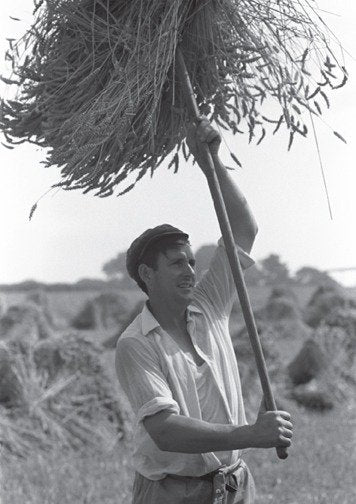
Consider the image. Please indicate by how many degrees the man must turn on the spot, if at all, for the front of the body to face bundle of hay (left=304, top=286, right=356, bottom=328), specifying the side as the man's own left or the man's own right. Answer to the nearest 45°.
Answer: approximately 135° to the man's own left

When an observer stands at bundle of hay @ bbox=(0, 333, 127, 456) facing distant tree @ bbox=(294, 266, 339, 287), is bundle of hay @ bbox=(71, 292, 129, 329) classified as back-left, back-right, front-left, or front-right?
front-left

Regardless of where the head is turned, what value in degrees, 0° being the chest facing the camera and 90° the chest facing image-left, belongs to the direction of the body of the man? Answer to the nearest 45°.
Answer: approximately 315°

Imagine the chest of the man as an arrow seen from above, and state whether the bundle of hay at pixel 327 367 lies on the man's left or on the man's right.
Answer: on the man's left

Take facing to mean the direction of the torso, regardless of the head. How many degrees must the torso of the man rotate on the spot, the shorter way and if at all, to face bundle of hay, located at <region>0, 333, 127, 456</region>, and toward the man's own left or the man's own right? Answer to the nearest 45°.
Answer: approximately 135° to the man's own left

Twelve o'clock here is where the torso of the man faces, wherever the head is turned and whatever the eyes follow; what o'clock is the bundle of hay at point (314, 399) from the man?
The bundle of hay is roughly at 8 o'clock from the man.

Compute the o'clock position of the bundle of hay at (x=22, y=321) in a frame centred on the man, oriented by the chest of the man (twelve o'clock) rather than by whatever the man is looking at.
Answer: The bundle of hay is roughly at 7 o'clock from the man.

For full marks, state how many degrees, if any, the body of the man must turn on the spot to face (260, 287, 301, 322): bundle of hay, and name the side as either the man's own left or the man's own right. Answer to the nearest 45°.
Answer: approximately 135° to the man's own left

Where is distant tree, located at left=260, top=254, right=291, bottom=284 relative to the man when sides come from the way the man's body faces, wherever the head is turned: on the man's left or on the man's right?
on the man's left
